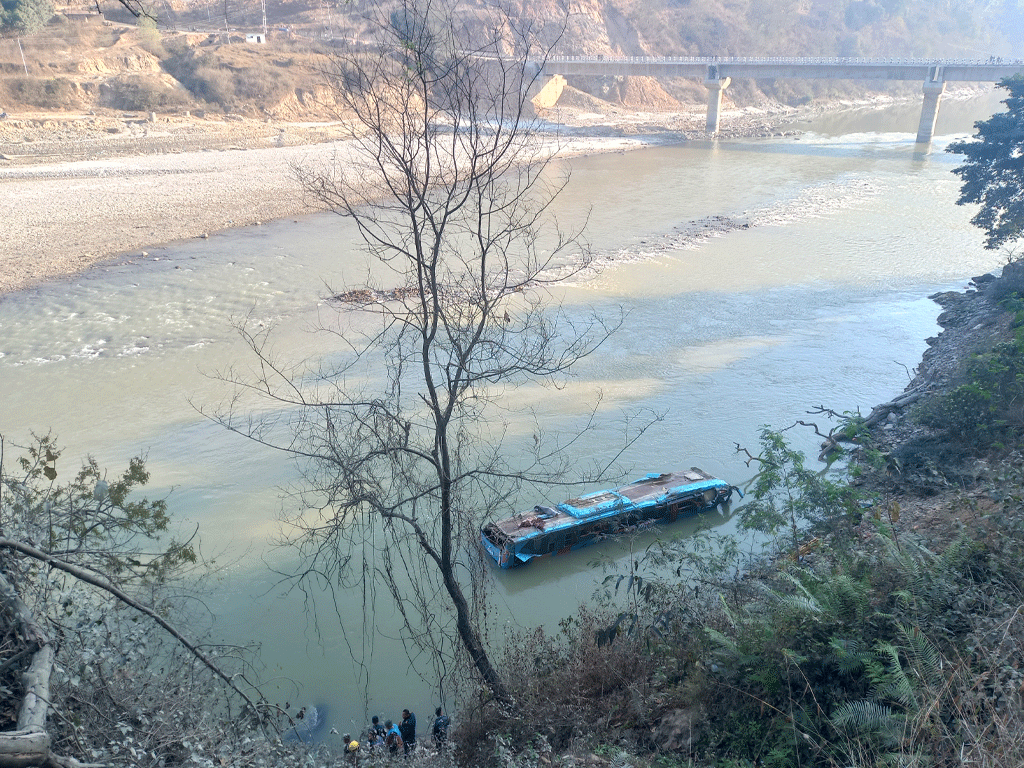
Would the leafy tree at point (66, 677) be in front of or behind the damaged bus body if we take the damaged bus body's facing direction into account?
in front

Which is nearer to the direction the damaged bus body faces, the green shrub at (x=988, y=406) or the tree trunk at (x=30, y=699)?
the tree trunk

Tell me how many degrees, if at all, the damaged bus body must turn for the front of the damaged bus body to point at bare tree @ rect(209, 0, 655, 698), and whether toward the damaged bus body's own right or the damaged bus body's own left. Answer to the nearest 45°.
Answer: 0° — it already faces it

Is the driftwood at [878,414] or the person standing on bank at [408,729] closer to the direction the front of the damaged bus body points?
the person standing on bank

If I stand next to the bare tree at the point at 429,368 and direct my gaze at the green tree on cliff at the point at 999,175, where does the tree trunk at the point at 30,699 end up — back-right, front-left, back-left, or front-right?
back-right

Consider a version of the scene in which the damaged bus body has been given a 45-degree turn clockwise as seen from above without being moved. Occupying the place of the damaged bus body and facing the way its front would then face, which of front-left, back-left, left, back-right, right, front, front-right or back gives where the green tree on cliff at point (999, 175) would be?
back-right

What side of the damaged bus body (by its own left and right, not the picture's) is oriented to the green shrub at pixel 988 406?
back

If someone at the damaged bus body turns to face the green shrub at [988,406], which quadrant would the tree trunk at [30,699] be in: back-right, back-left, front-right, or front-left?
back-right

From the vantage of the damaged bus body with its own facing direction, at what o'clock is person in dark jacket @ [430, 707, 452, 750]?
The person in dark jacket is roughly at 11 o'clock from the damaged bus body.

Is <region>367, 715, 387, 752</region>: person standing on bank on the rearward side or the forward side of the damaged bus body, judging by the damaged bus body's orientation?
on the forward side

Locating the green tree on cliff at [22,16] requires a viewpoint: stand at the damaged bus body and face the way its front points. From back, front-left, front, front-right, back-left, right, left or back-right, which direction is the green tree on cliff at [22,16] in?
right

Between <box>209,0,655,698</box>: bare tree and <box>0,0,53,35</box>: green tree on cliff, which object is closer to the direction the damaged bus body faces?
the bare tree

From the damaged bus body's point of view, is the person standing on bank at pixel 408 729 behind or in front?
in front

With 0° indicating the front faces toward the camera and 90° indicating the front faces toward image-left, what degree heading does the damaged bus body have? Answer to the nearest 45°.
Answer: approximately 45°

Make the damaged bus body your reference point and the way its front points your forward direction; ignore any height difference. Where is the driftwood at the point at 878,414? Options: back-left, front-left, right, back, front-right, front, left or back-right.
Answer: back
